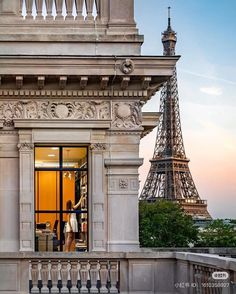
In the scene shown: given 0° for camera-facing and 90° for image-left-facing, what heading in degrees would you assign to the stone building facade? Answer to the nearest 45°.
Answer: approximately 0°

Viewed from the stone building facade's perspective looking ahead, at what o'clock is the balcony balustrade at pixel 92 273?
The balcony balustrade is roughly at 12 o'clock from the stone building facade.
